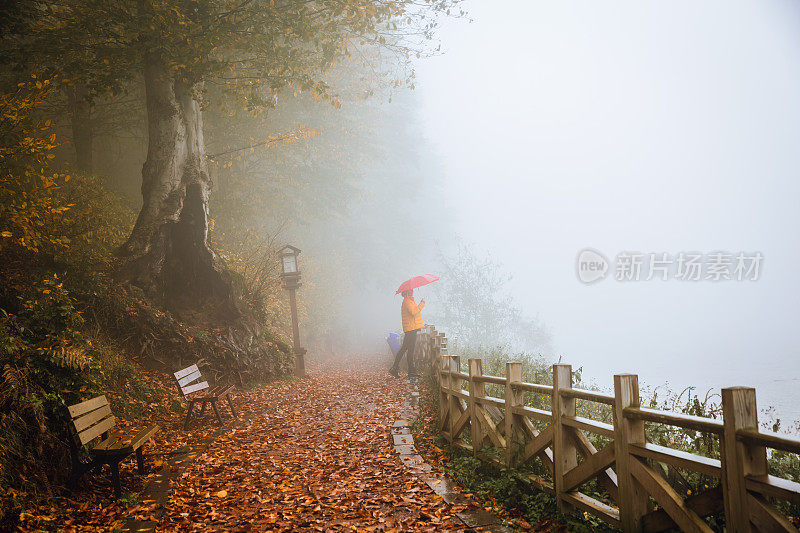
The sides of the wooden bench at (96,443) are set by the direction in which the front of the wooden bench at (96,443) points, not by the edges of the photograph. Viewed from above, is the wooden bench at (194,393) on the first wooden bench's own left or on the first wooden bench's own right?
on the first wooden bench's own left

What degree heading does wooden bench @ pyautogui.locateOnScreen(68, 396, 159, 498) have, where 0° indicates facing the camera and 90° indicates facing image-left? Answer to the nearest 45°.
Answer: approximately 315°

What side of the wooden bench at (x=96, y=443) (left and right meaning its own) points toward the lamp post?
left
